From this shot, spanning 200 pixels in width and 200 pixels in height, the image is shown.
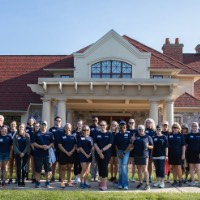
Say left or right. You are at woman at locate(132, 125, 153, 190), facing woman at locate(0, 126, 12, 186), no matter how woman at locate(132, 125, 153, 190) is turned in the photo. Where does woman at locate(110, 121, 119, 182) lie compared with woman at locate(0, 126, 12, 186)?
right

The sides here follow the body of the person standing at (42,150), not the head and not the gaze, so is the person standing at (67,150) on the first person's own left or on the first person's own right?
on the first person's own left

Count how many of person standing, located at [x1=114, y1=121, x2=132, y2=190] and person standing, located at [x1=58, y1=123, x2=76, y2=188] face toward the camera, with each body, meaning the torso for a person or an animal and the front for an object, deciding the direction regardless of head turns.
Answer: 2

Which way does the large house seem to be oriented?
toward the camera

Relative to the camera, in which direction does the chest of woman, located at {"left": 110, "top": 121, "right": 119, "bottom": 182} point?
toward the camera

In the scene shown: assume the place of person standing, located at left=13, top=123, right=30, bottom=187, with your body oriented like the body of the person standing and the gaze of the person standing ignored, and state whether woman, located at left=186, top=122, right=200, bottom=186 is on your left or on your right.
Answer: on your left

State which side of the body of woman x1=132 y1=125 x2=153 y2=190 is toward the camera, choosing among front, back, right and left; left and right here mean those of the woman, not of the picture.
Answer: front

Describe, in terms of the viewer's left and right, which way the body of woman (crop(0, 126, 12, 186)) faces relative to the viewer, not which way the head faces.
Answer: facing the viewer

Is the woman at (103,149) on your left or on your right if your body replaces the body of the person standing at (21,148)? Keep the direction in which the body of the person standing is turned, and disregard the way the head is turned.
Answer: on your left

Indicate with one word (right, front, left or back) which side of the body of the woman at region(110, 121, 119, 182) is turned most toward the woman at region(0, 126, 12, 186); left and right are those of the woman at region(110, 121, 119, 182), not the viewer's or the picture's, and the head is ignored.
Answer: right

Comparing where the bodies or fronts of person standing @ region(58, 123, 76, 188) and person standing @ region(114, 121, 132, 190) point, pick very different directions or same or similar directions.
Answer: same or similar directions

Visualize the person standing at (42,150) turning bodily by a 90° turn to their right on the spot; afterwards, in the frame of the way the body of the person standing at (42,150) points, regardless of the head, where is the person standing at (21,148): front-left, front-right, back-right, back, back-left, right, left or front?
front-right

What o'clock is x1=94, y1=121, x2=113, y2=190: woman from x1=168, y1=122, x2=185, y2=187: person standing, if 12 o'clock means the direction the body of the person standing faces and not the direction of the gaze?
The woman is roughly at 2 o'clock from the person standing.

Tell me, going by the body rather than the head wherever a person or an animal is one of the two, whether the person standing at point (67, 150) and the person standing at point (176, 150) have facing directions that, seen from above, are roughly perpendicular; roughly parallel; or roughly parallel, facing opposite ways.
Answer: roughly parallel
